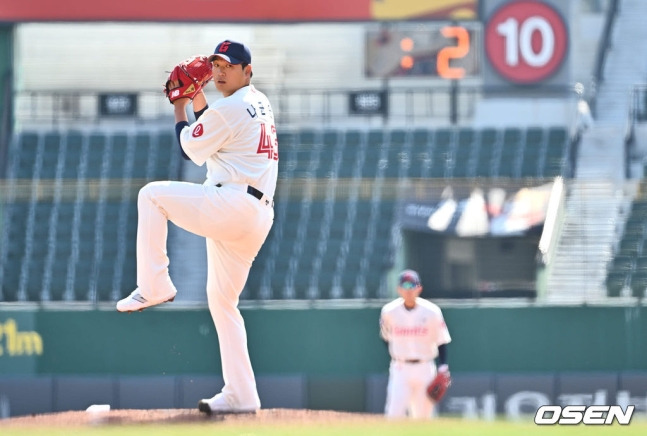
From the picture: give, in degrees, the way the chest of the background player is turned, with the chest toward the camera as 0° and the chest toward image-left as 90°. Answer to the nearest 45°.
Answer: approximately 0°

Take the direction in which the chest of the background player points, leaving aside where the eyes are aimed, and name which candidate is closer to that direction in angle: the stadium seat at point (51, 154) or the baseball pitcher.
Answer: the baseball pitcher

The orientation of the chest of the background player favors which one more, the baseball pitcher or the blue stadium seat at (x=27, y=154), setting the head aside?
the baseball pitcher

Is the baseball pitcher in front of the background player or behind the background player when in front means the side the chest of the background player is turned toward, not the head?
in front

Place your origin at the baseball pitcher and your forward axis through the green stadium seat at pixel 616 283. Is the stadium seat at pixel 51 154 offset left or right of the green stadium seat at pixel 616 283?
left

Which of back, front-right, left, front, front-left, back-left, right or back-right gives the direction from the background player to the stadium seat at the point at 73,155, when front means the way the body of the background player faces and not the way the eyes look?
back-right

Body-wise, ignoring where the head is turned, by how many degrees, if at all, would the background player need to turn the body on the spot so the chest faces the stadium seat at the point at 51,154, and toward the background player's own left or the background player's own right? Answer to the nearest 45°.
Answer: approximately 135° to the background player's own right
